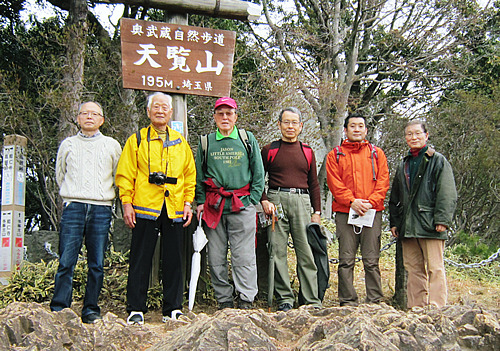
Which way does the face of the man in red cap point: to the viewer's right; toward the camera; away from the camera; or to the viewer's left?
toward the camera

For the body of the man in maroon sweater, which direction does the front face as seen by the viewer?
toward the camera

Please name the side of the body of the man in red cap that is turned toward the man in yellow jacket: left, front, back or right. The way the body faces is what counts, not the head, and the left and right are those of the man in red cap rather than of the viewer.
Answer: right

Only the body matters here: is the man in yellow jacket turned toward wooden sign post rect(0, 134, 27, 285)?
no

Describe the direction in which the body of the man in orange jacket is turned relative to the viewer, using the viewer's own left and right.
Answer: facing the viewer

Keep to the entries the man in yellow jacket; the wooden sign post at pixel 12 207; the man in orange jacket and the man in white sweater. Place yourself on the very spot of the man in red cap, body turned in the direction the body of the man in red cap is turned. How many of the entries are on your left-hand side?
1

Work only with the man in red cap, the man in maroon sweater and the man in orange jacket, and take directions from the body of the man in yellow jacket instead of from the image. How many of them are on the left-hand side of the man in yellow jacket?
3

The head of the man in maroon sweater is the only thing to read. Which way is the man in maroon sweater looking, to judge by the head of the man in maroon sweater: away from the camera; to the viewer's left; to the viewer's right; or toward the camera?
toward the camera

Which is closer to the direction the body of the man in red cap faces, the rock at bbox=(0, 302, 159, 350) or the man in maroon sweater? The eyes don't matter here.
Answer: the rock

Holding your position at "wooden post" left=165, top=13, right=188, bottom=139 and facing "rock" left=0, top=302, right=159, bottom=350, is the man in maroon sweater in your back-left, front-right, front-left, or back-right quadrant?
front-left

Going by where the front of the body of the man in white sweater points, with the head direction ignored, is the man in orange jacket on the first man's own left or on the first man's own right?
on the first man's own left

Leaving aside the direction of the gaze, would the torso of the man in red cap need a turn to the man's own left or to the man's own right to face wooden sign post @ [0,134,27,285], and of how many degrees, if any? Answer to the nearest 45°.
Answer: approximately 135° to the man's own right

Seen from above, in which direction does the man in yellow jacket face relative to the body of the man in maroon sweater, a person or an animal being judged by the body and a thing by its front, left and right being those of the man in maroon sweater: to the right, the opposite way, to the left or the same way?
the same way

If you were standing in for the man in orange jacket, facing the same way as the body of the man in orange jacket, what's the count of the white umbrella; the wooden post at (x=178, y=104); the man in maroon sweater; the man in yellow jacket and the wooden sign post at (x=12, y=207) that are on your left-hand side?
0

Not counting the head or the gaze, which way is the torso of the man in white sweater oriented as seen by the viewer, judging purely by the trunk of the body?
toward the camera

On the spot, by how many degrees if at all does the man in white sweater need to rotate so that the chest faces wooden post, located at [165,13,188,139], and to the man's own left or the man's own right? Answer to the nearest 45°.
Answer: approximately 135° to the man's own left

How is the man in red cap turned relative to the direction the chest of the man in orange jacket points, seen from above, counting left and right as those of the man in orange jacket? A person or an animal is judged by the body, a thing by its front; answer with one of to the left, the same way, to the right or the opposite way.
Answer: the same way
